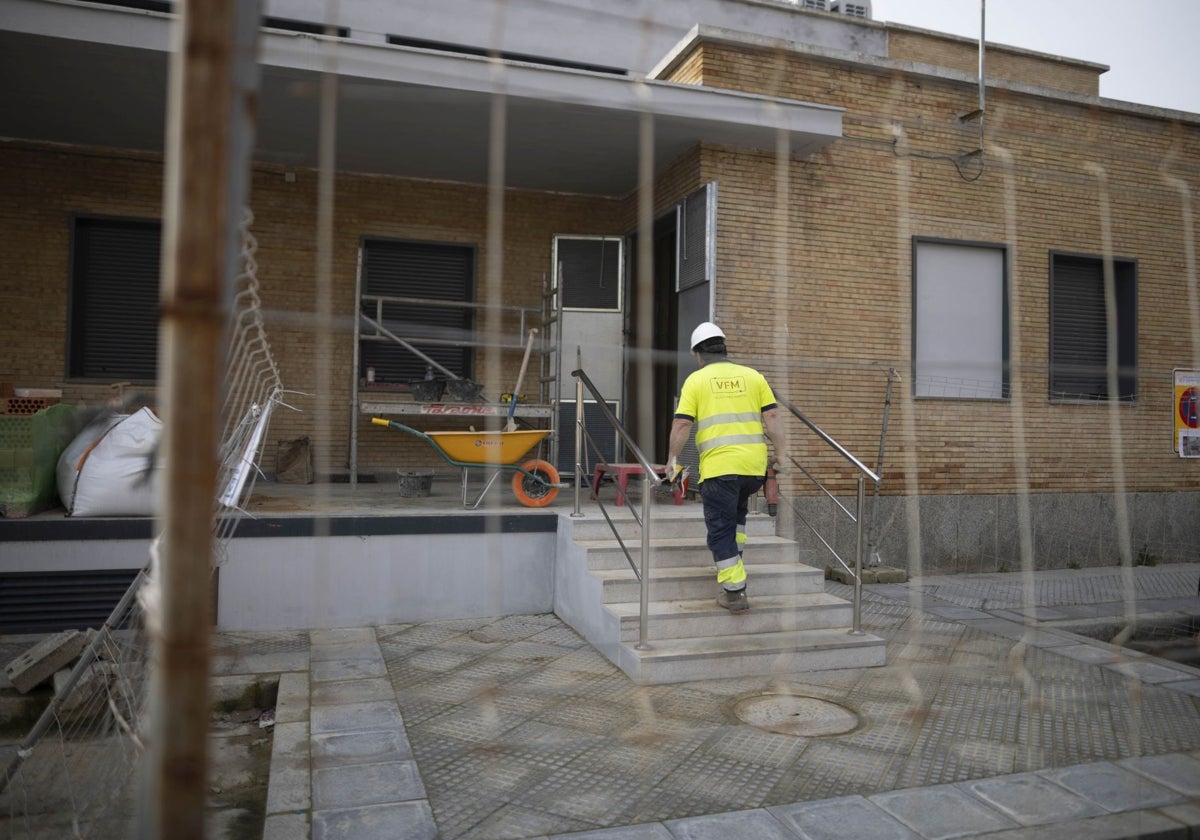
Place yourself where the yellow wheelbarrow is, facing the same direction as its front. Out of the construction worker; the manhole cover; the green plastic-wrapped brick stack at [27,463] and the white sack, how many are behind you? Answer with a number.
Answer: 2

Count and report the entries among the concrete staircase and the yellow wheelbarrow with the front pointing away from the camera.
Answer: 0

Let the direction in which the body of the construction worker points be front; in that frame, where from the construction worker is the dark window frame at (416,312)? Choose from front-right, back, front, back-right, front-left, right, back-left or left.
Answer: front-left

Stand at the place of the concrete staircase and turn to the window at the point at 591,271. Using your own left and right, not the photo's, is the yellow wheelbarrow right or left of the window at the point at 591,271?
left

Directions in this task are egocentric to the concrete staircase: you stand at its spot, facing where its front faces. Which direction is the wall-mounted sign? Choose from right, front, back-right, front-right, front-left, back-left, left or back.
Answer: left

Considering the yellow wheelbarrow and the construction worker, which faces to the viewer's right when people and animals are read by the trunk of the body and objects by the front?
the yellow wheelbarrow

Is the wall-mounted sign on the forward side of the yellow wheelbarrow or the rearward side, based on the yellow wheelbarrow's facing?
on the forward side

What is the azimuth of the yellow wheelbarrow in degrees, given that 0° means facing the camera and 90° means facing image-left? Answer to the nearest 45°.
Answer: approximately 270°

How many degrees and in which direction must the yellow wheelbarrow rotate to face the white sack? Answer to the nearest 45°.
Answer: approximately 180°

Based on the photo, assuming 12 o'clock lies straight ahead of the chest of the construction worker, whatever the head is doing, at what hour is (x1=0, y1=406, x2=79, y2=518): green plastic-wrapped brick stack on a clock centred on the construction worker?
The green plastic-wrapped brick stack is roughly at 9 o'clock from the construction worker.

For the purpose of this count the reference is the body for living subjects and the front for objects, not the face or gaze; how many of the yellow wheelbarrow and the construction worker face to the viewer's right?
1

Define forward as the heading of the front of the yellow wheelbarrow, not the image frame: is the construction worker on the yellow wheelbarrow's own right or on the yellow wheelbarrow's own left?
on the yellow wheelbarrow's own right

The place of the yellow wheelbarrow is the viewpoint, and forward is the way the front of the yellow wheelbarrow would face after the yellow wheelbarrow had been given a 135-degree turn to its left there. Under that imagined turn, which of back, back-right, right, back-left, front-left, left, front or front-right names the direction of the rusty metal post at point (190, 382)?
back-left

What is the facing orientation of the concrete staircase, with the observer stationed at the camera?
facing the viewer and to the right of the viewer

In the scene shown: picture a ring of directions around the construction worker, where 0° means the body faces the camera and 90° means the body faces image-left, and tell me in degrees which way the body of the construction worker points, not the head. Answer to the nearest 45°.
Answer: approximately 180°
